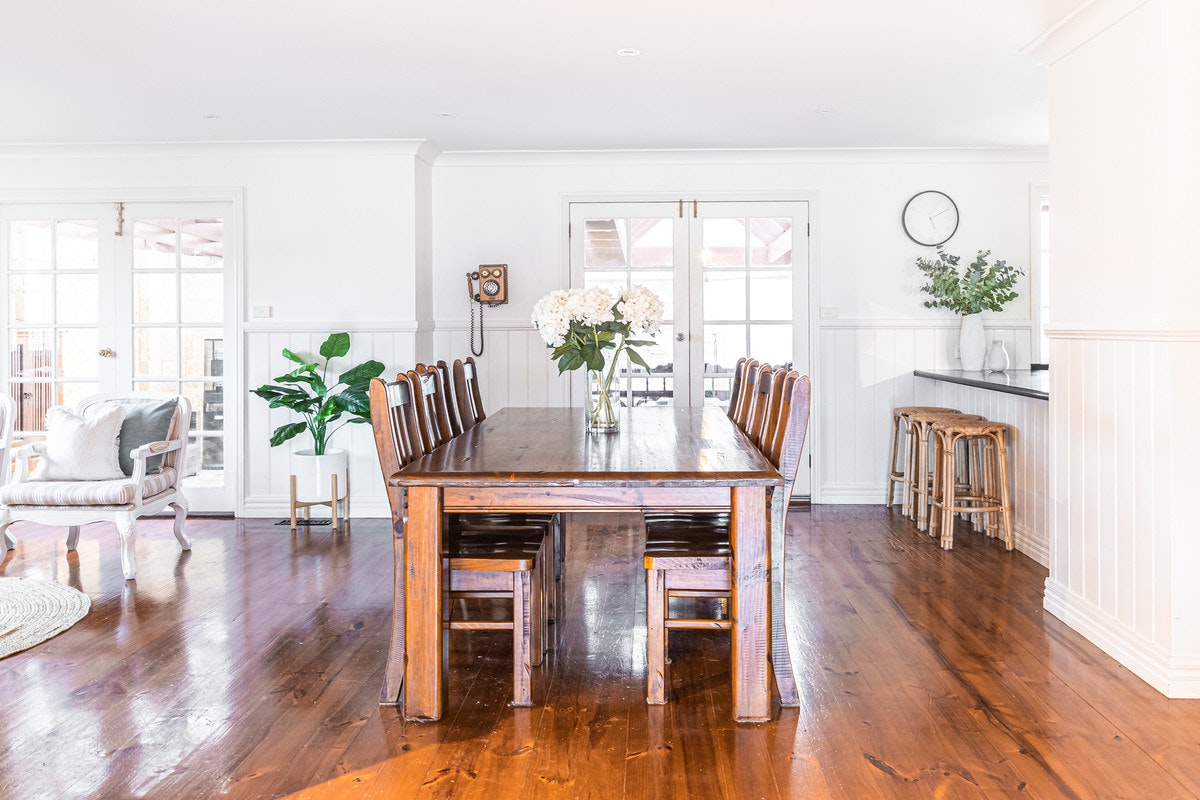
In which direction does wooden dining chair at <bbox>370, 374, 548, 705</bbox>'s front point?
to the viewer's right

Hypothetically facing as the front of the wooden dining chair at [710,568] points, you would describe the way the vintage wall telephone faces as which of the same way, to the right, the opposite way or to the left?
to the left

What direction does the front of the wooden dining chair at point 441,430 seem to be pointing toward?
to the viewer's right

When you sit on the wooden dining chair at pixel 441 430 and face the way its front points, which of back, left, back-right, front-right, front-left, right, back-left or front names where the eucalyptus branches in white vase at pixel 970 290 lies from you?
front-left

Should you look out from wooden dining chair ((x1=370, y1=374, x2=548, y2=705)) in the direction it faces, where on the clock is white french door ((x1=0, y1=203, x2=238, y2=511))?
The white french door is roughly at 8 o'clock from the wooden dining chair.

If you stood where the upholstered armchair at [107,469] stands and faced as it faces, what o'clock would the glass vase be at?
The glass vase is roughly at 9 o'clock from the upholstered armchair.

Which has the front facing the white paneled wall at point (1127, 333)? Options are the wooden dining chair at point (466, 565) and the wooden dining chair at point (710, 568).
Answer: the wooden dining chair at point (466, 565)

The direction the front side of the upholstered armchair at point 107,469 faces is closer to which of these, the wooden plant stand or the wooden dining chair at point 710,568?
the wooden dining chair

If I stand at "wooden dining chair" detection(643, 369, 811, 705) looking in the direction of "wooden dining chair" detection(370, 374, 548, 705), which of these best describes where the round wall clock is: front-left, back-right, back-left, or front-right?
back-right

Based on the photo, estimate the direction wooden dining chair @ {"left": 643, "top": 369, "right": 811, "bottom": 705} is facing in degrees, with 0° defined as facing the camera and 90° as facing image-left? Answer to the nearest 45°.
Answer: approximately 90°

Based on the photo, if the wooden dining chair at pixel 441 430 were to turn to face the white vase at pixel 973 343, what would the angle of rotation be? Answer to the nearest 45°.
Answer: approximately 45° to its left

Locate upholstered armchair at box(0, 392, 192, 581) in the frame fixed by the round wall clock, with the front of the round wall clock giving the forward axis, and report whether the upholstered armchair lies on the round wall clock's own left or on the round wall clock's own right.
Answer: on the round wall clock's own right

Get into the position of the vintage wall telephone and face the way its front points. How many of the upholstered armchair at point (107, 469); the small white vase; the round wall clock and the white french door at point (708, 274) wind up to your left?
3
